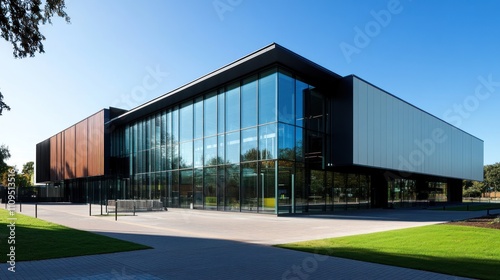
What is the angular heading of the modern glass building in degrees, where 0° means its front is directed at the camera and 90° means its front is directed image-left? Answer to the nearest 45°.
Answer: approximately 45°
